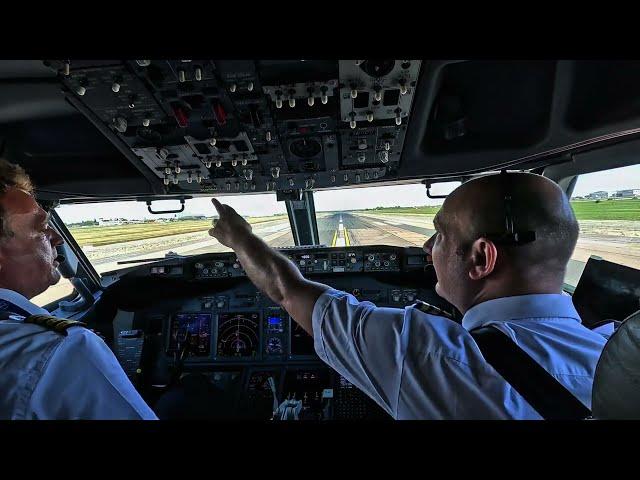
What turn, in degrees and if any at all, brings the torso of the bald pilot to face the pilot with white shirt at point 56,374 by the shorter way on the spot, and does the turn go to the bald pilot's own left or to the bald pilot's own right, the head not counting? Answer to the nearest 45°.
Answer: approximately 45° to the bald pilot's own left

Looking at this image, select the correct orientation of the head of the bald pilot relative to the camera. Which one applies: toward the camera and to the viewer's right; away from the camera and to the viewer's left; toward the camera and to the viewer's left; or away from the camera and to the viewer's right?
away from the camera and to the viewer's left

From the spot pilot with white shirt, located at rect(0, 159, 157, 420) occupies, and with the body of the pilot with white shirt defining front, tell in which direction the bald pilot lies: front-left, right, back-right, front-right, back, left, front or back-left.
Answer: right

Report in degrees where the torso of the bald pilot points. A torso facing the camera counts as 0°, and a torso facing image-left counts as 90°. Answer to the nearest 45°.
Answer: approximately 135°

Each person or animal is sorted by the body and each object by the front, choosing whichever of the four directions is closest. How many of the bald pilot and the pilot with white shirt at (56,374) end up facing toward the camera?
0

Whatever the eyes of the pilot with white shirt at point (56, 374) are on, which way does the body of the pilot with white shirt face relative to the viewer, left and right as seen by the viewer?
facing away from the viewer and to the right of the viewer
